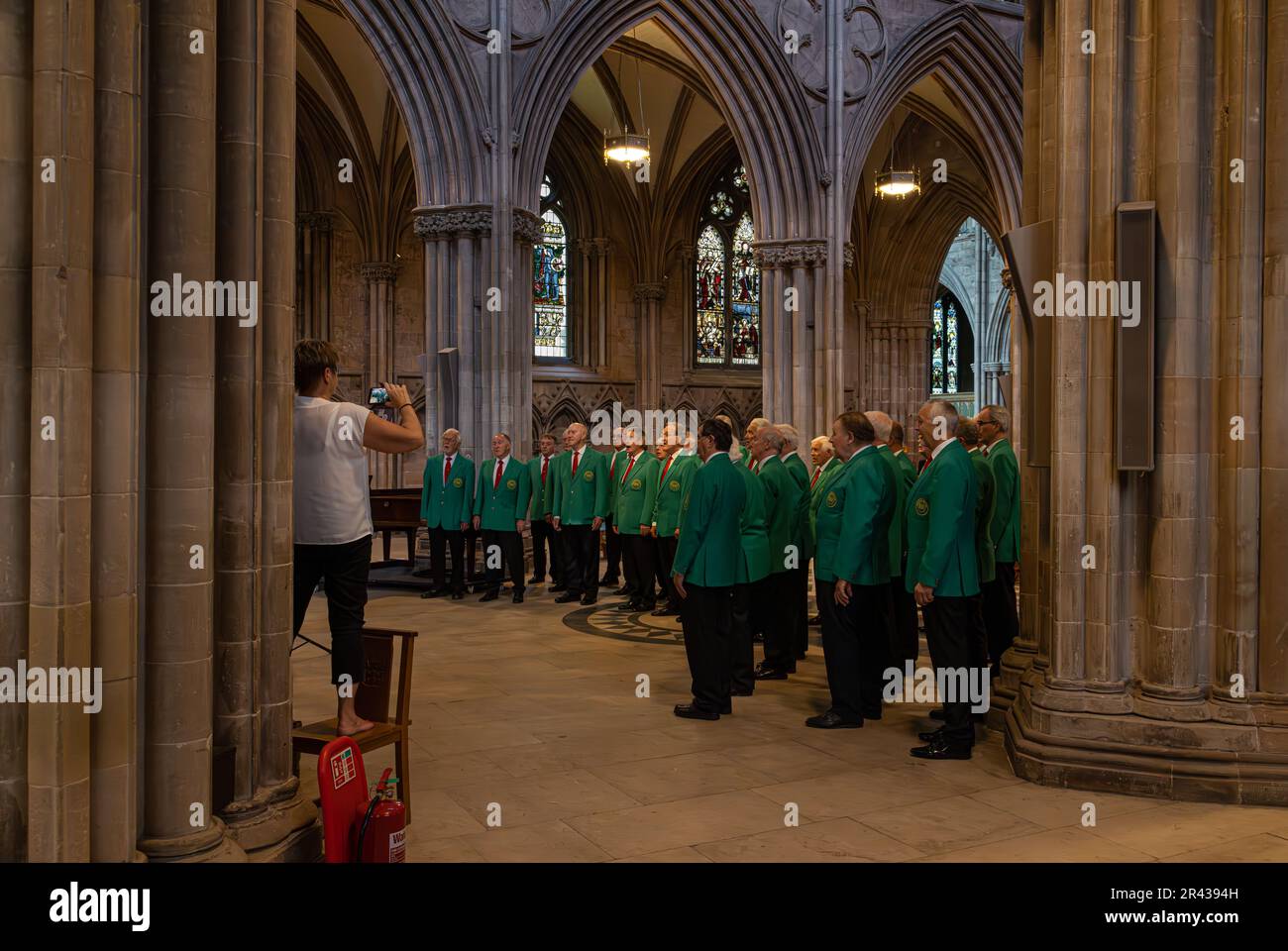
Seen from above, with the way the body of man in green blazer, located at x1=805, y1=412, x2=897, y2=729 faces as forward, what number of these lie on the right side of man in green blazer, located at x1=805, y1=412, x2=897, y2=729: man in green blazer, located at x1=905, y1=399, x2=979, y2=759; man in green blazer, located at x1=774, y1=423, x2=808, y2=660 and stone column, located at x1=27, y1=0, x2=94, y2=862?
1

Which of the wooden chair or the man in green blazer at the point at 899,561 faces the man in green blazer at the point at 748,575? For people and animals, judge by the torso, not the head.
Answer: the man in green blazer at the point at 899,561

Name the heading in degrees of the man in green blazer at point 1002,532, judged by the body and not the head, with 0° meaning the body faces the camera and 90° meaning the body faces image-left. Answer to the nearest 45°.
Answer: approximately 90°

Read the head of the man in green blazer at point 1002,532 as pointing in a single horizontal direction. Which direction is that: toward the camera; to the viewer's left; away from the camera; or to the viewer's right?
to the viewer's left

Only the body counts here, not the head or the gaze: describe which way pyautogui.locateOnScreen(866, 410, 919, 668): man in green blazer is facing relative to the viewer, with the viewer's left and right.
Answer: facing to the left of the viewer

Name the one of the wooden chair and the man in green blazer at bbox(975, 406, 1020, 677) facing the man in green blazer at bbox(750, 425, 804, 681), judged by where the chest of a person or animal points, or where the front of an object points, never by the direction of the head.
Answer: the man in green blazer at bbox(975, 406, 1020, 677)

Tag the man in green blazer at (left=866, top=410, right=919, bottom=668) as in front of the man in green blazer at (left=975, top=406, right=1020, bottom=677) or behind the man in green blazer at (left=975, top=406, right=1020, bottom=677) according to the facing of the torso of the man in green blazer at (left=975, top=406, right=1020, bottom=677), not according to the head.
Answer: in front

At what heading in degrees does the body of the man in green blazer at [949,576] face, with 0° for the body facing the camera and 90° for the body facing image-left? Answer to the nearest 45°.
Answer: approximately 90°

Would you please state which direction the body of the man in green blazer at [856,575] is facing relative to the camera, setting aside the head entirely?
to the viewer's left

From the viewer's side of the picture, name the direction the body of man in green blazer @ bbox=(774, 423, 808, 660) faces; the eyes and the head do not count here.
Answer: to the viewer's left

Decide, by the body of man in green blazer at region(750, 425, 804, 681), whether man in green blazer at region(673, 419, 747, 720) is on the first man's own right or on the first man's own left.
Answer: on the first man's own left

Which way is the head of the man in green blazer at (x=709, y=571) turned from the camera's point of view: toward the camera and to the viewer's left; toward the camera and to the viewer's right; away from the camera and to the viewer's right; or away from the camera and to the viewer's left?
away from the camera and to the viewer's left

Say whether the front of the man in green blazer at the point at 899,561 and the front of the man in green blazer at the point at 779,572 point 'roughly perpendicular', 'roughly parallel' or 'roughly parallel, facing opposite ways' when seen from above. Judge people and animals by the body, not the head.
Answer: roughly parallel
